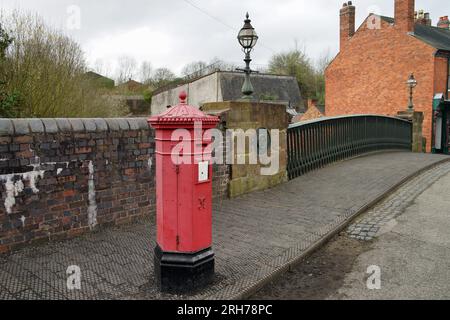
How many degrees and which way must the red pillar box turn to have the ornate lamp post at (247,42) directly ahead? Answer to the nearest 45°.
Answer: approximately 135° to its left

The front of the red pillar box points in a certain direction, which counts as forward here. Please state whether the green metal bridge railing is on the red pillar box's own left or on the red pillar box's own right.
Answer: on the red pillar box's own left

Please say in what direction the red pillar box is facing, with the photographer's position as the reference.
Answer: facing the viewer and to the right of the viewer

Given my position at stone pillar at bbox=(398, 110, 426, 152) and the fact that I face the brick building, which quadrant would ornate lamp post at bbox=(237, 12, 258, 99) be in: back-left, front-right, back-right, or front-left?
back-left

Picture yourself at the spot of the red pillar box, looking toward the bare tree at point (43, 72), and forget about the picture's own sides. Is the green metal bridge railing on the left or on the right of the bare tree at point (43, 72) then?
right

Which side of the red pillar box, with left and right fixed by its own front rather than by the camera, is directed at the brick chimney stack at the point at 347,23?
left

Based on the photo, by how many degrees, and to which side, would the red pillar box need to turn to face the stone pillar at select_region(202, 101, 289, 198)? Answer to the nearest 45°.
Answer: approximately 135° to its left

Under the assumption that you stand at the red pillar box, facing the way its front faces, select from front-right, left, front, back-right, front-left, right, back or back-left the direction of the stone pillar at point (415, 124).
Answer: left

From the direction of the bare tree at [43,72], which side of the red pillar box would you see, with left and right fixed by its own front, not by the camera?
back

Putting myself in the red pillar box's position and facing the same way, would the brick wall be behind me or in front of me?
behind
